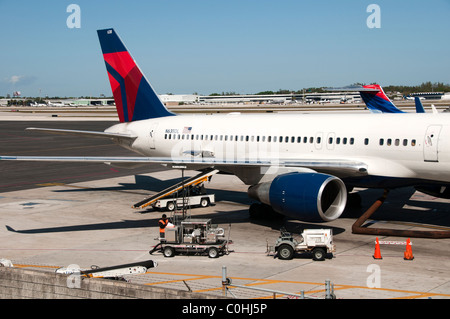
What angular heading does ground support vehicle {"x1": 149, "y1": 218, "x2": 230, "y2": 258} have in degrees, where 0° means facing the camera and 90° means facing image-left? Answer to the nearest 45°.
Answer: approximately 90°

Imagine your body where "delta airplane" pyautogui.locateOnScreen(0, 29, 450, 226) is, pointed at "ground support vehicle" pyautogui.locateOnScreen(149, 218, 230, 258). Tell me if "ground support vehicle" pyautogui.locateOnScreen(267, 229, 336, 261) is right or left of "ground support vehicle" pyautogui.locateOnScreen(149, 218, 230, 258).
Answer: left

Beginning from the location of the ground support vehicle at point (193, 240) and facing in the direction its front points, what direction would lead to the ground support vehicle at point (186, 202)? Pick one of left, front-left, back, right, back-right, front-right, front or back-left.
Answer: right

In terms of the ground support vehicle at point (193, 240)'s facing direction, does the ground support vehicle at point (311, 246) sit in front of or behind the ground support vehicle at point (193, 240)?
behind

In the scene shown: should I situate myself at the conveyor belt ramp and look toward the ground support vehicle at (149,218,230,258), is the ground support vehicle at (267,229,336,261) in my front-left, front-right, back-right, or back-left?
front-left

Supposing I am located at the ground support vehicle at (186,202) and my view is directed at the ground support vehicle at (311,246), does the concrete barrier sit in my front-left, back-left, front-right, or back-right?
front-right
